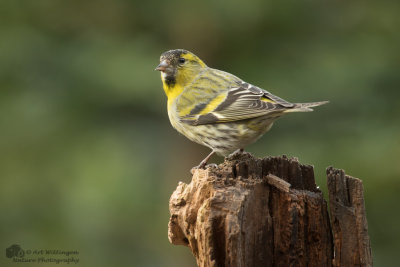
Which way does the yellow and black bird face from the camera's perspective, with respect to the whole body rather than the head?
to the viewer's left
